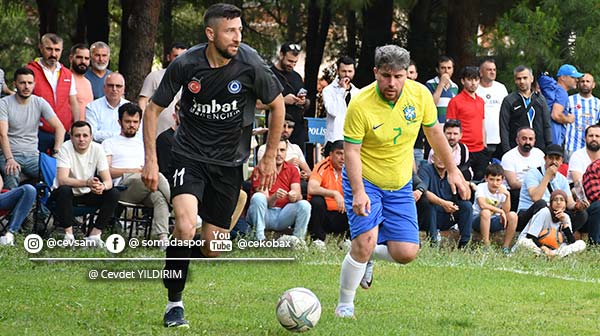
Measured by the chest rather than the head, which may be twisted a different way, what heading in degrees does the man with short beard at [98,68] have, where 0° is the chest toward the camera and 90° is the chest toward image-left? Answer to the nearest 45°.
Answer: approximately 0°

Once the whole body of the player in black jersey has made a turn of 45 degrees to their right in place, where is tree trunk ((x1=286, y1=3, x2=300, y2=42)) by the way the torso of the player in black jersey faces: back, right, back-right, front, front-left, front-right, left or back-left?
back-right

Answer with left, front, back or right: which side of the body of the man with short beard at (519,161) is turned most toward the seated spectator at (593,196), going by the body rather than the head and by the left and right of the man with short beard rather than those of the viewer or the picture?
left
